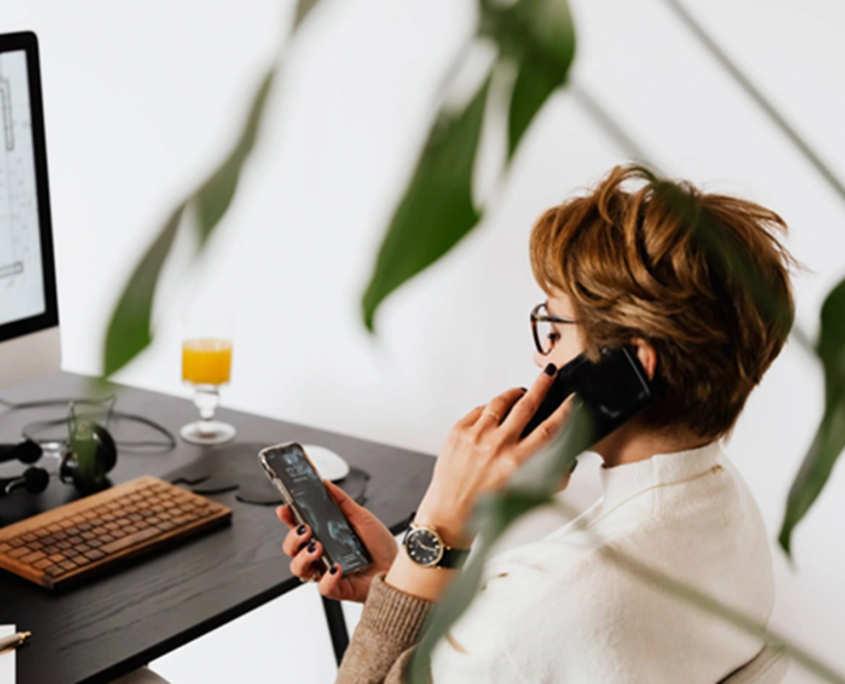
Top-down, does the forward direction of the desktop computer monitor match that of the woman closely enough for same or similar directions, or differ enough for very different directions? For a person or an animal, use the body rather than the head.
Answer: very different directions

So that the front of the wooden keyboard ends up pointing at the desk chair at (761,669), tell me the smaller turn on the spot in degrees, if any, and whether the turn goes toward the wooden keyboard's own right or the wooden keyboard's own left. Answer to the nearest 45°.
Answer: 0° — it already faces it

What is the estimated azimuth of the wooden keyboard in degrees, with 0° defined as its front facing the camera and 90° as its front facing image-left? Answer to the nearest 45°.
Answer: approximately 315°

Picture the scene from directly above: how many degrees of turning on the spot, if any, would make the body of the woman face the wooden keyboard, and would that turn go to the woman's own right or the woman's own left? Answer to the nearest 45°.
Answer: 0° — they already face it

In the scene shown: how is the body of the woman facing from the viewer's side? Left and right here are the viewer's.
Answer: facing away from the viewer and to the left of the viewer

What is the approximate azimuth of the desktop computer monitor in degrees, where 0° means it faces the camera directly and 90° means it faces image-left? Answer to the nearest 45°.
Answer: approximately 315°

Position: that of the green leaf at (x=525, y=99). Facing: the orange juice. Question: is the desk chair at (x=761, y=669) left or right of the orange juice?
right

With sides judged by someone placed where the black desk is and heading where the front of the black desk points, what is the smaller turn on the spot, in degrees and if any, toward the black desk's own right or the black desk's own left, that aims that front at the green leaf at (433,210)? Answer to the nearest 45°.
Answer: approximately 45° to the black desk's own right
